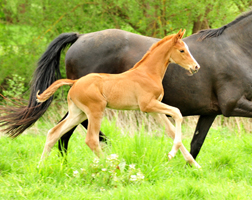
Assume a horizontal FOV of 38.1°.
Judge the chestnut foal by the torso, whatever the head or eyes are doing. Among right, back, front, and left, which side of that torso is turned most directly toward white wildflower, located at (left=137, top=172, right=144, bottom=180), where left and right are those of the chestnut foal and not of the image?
right

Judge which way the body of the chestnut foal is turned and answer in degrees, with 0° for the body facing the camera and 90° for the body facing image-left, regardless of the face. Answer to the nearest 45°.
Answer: approximately 270°

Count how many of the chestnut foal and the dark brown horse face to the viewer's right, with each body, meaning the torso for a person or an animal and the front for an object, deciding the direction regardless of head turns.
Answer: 2

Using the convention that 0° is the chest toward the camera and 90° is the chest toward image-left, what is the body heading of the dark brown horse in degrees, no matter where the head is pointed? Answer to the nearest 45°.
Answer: approximately 270°

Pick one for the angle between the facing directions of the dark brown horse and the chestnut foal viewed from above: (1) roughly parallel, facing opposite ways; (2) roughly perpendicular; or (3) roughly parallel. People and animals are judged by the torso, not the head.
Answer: roughly parallel

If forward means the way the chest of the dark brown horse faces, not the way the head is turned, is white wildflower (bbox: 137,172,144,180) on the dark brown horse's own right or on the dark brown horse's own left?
on the dark brown horse's own right

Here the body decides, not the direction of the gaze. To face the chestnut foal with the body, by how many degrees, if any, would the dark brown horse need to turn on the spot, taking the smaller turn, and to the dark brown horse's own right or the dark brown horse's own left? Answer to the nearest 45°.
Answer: approximately 135° to the dark brown horse's own right
